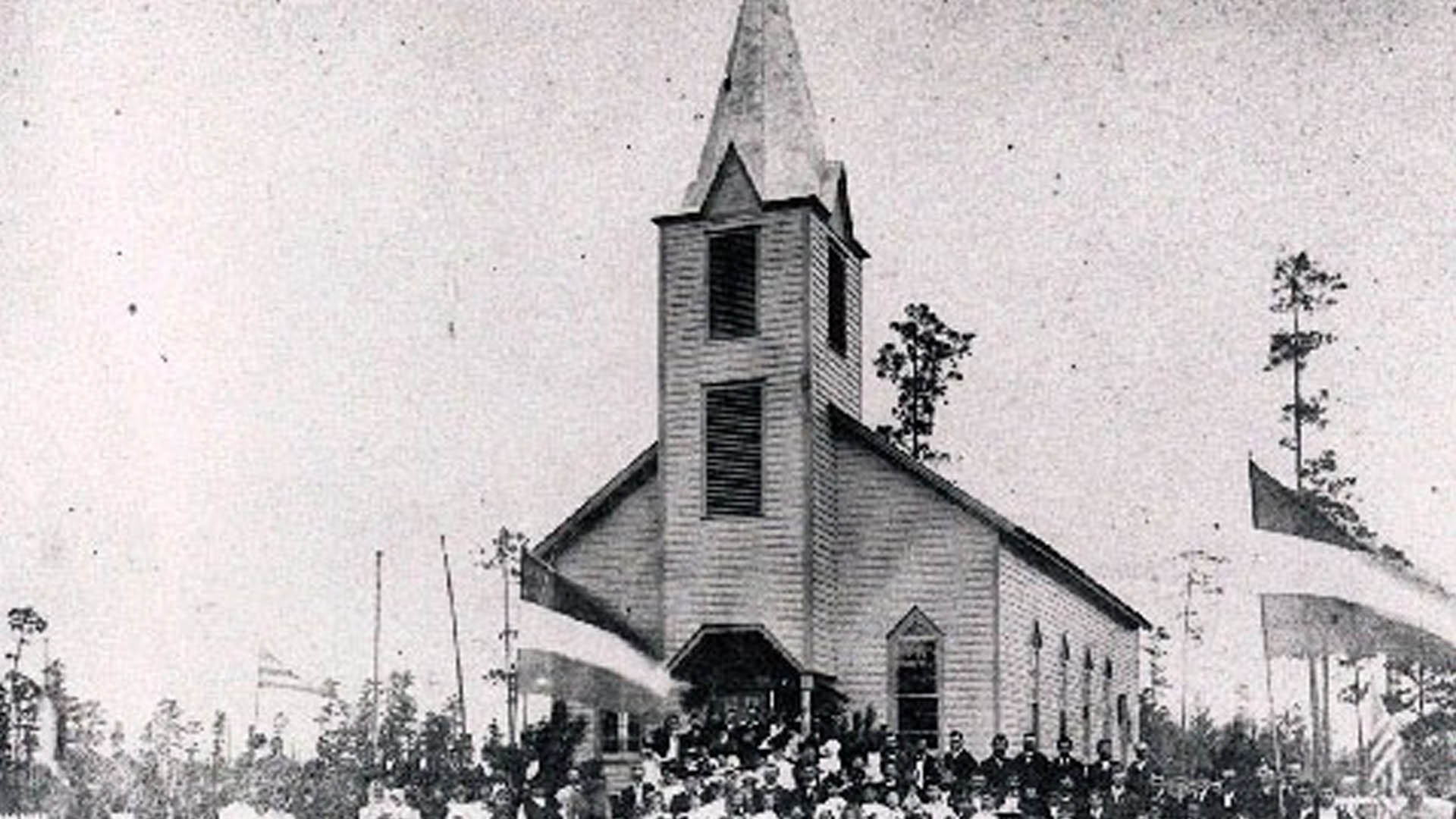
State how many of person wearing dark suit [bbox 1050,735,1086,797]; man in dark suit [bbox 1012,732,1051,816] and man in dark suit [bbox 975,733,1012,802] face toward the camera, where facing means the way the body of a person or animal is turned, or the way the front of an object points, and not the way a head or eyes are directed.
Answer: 3

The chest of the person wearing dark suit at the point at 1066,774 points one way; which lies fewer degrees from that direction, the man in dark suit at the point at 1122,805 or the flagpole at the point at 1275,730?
the man in dark suit

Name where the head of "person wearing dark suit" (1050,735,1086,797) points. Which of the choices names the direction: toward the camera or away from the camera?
toward the camera

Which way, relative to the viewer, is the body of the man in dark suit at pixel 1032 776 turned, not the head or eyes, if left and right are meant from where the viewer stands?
facing the viewer

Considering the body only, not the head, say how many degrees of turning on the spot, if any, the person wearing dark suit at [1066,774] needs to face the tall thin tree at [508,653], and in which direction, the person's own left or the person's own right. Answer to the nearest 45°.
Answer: approximately 135° to the person's own right

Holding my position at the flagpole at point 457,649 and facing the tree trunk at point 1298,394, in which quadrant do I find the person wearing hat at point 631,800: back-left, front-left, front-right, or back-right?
front-right

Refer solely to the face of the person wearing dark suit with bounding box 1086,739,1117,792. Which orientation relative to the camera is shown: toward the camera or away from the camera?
toward the camera

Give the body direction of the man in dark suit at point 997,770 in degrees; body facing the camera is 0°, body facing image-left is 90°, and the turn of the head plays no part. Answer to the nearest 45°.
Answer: approximately 0°

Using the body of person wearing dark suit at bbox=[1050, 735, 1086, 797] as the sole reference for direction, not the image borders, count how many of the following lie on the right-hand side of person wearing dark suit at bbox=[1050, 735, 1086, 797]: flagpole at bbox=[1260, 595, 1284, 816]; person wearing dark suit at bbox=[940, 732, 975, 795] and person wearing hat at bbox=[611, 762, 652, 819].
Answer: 2

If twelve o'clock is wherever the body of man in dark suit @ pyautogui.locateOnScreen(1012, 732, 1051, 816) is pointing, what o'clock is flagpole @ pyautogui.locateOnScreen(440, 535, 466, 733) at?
The flagpole is roughly at 4 o'clock from the man in dark suit.

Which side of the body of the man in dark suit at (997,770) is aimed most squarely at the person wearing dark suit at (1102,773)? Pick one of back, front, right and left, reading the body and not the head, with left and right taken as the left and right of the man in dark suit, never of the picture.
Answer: left

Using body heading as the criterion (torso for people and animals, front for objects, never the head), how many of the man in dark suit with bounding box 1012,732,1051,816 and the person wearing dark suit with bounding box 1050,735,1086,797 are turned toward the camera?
2
